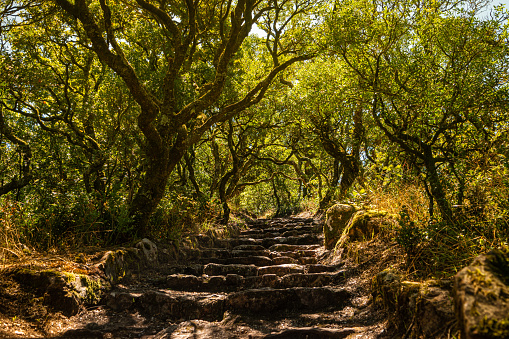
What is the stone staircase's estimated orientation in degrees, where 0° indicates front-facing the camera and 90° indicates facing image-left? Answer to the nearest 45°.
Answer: approximately 0°

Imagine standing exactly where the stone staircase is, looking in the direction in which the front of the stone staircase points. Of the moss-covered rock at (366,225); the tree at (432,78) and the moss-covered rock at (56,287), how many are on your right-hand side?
1

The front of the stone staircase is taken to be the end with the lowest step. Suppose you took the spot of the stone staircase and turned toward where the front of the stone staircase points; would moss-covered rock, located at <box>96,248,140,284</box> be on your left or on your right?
on your right

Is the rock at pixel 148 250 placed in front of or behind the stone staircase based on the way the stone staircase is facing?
behind

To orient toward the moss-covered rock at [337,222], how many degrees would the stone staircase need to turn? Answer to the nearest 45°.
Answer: approximately 135° to its left

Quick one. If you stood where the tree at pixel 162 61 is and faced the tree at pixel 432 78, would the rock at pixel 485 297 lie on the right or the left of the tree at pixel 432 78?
right

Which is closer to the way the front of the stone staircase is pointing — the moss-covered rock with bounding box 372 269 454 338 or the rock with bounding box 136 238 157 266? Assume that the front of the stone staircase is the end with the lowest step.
the moss-covered rock

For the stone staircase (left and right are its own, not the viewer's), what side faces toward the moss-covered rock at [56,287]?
right

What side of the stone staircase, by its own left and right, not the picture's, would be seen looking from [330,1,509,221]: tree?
left

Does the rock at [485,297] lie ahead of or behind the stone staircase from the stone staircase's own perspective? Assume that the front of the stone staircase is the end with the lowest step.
ahead

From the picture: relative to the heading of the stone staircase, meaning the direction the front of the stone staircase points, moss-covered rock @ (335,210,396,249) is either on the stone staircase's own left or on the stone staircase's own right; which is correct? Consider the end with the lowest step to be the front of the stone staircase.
on the stone staircase's own left
